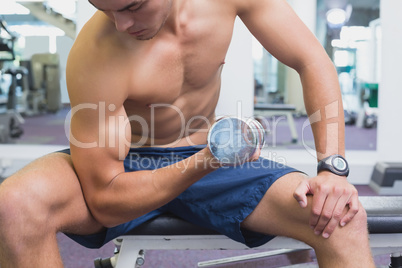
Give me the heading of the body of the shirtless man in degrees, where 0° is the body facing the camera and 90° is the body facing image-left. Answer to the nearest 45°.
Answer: approximately 0°

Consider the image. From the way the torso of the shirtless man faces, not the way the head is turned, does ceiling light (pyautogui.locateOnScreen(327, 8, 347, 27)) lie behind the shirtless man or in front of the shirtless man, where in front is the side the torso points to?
behind

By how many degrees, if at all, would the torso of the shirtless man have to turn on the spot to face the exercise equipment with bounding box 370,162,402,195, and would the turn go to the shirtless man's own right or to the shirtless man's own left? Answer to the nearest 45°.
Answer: approximately 135° to the shirtless man's own left
